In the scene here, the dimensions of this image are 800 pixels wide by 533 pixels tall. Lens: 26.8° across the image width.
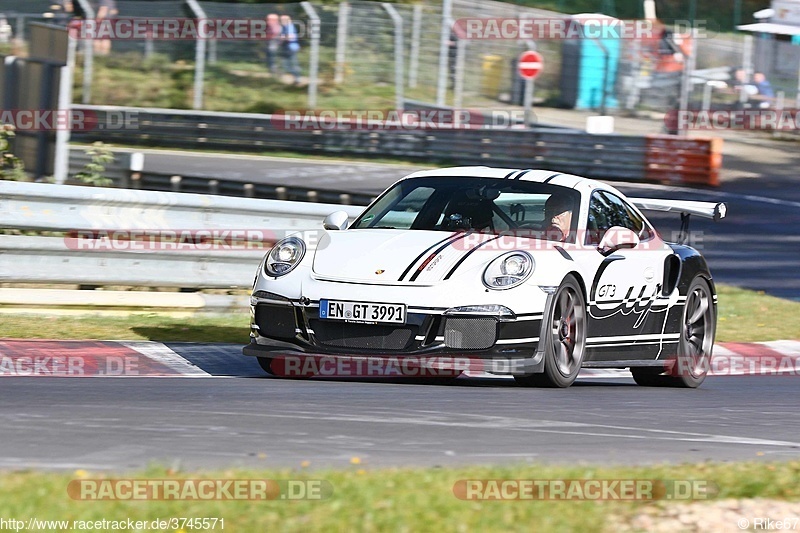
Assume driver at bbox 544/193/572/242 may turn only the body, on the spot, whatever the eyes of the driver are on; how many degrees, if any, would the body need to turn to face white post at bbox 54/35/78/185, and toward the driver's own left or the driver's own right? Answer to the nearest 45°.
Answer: approximately 90° to the driver's own right

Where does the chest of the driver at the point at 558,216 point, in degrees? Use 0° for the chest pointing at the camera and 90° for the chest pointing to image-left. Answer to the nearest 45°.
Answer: approximately 45°

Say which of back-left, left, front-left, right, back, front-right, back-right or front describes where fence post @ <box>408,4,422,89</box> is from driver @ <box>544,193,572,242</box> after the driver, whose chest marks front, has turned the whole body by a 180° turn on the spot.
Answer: front-left

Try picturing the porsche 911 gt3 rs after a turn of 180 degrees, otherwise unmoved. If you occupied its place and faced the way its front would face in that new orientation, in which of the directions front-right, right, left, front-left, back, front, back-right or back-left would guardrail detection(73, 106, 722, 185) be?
front-left

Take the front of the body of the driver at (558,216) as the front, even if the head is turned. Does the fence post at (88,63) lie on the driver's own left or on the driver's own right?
on the driver's own right

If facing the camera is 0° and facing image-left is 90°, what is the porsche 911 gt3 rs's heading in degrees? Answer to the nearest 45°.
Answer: approximately 45°

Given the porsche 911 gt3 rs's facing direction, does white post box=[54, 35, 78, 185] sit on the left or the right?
on its right

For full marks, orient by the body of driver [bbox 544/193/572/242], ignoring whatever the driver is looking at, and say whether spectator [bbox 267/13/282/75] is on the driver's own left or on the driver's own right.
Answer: on the driver's own right

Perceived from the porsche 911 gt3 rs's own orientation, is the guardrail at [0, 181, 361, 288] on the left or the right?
on its right

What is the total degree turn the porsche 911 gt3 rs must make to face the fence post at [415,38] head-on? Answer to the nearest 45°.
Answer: approximately 135° to its right

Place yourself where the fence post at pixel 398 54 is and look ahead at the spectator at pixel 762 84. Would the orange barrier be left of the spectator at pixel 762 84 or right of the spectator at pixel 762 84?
right

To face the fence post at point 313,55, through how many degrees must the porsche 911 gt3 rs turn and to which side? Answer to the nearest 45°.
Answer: approximately 135° to its right

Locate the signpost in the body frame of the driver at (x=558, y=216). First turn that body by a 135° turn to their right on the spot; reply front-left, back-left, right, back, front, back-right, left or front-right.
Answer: front
